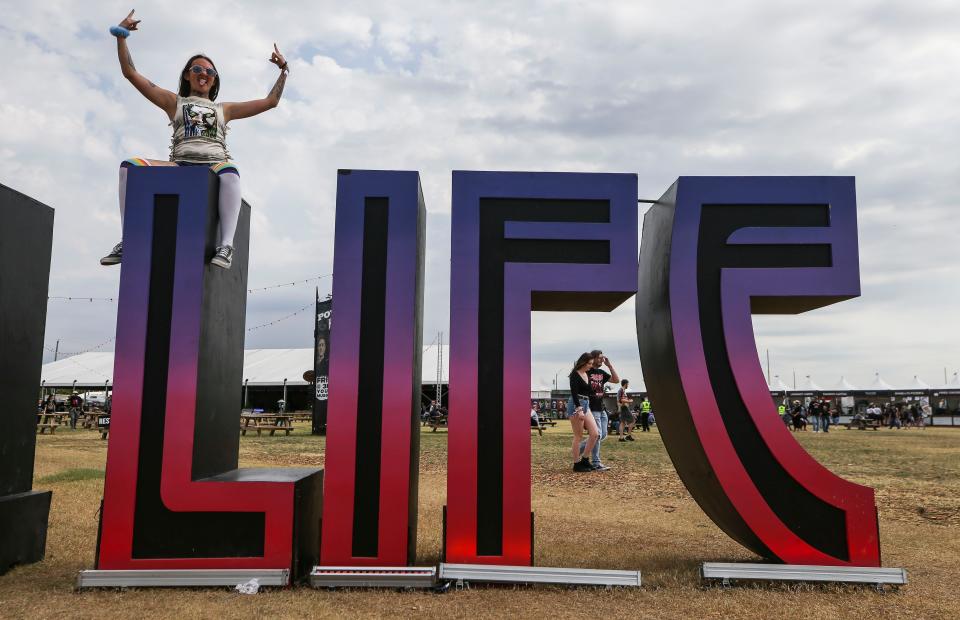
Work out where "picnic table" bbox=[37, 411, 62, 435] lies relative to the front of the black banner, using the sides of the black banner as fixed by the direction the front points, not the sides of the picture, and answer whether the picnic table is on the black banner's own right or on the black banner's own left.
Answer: on the black banner's own right

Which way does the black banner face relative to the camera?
toward the camera

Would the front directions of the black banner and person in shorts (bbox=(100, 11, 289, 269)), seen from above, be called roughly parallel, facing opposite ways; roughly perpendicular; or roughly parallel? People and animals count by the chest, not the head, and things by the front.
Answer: roughly parallel

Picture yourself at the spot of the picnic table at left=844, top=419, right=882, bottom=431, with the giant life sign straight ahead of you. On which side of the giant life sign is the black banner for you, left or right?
right

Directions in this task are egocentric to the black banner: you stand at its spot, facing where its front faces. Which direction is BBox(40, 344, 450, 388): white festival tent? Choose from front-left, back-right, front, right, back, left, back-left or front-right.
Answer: back

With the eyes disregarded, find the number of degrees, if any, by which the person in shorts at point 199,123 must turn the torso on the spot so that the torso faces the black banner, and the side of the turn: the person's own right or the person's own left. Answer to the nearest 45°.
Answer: approximately 180°

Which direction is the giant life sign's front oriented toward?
toward the camera

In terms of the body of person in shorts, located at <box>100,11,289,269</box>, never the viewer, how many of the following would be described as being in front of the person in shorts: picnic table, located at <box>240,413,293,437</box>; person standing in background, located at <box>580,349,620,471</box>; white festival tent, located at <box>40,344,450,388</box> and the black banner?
0

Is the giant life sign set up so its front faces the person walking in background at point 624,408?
no

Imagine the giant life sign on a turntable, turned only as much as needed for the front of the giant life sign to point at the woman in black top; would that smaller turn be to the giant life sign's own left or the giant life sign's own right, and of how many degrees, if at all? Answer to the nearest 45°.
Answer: approximately 180°

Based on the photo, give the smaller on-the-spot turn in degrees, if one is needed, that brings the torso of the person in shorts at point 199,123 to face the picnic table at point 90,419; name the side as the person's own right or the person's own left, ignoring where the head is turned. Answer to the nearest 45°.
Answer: approximately 180°

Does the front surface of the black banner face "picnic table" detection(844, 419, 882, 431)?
no

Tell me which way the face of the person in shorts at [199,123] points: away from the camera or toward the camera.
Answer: toward the camera

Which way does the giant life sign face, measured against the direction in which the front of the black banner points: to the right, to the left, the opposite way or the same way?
the same way
